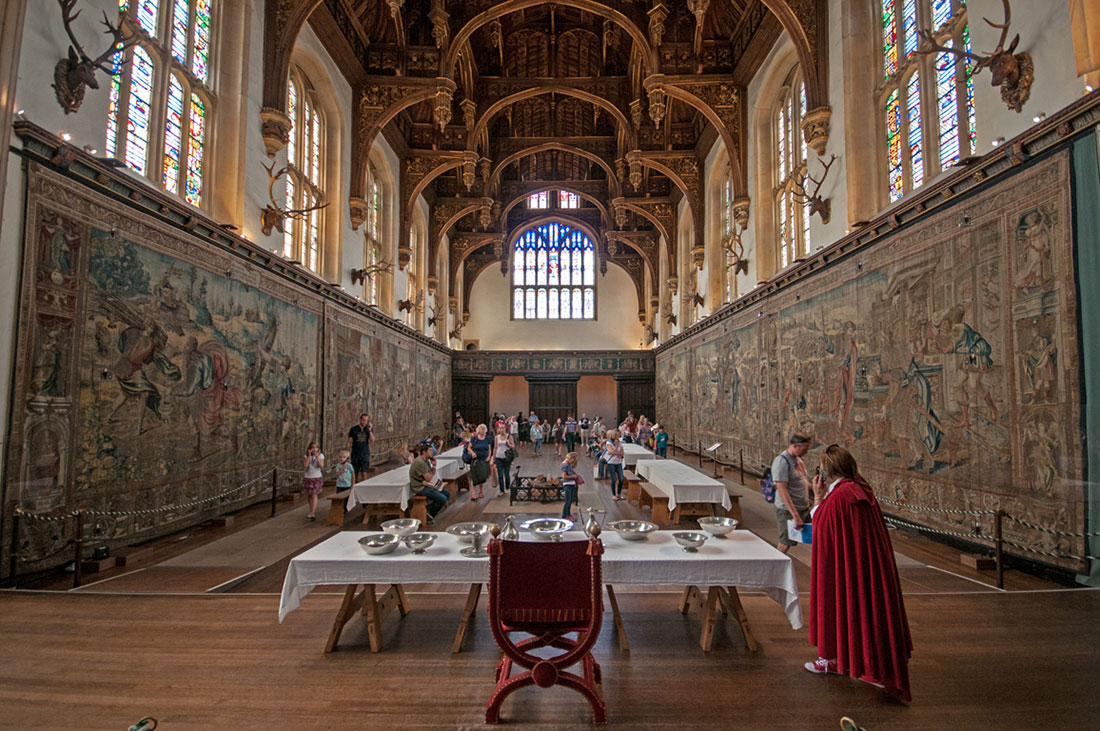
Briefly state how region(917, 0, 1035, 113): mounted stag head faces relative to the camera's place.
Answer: facing the viewer and to the left of the viewer

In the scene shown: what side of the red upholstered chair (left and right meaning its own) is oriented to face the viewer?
back

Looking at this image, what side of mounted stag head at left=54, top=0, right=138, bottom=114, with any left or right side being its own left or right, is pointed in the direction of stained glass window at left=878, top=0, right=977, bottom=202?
front

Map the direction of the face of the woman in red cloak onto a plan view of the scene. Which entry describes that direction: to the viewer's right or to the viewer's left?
to the viewer's left

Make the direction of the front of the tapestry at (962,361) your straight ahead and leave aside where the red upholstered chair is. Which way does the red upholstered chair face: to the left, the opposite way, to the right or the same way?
to the right

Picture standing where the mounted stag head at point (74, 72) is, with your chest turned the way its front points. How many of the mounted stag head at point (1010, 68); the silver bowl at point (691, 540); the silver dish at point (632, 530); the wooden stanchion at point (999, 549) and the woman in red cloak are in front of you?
5

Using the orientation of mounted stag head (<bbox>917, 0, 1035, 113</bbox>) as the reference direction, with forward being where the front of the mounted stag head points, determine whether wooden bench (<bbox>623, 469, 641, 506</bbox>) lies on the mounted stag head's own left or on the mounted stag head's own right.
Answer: on the mounted stag head's own right

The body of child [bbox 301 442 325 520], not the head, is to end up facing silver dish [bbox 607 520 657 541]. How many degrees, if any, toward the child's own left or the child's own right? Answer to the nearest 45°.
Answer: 0° — they already face it

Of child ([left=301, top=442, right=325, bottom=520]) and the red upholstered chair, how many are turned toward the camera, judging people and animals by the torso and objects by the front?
1

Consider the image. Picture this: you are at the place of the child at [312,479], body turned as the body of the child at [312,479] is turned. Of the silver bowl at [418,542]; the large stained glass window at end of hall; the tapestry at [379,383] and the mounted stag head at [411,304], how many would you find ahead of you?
1

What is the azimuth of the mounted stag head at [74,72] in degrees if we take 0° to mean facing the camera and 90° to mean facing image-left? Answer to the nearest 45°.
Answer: approximately 315°

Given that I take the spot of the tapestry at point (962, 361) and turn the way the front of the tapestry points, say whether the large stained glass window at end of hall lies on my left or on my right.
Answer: on my right

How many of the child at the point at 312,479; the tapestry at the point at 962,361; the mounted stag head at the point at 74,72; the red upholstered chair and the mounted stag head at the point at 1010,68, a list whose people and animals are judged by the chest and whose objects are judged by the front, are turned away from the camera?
1

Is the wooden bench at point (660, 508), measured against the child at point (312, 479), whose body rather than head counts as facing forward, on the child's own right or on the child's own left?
on the child's own left

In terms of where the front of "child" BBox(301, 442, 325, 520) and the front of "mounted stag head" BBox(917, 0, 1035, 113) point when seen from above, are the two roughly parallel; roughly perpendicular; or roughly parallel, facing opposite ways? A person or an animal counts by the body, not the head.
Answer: roughly perpendicular

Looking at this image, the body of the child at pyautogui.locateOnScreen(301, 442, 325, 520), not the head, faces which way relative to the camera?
toward the camera
